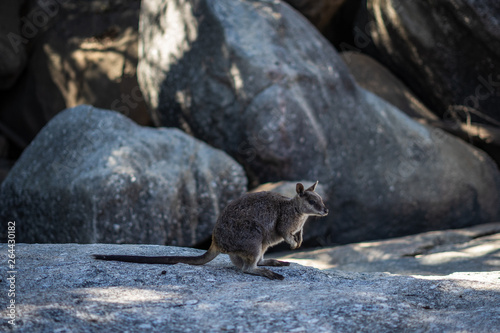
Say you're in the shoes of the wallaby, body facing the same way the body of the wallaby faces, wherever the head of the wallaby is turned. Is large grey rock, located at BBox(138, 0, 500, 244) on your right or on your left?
on your left

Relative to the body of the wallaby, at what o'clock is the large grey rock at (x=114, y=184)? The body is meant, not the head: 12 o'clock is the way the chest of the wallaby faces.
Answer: The large grey rock is roughly at 8 o'clock from the wallaby.

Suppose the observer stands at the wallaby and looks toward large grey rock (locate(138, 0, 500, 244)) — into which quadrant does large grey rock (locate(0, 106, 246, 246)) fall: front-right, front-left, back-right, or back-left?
front-left

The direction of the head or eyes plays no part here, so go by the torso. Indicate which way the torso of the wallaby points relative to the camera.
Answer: to the viewer's right

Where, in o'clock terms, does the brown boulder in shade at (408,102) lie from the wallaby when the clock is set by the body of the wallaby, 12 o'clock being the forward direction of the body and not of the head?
The brown boulder in shade is roughly at 10 o'clock from the wallaby.
